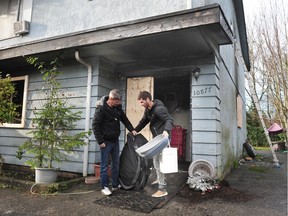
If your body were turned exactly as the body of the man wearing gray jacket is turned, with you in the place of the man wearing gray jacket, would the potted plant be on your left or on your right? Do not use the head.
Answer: on your right

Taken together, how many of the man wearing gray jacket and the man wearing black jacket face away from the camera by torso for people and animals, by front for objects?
0

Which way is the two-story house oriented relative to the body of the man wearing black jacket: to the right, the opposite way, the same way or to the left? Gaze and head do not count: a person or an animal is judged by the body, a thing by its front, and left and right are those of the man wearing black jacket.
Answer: to the right

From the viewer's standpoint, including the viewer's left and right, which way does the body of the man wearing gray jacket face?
facing the viewer and to the left of the viewer

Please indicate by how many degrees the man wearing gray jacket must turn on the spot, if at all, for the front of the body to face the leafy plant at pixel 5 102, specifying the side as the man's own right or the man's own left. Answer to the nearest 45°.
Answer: approximately 45° to the man's own right

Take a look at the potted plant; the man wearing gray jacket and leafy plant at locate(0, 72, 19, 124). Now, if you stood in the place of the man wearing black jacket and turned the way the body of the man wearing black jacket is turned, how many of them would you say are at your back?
2

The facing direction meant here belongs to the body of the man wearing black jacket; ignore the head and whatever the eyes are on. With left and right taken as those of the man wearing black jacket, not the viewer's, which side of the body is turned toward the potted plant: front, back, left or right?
back

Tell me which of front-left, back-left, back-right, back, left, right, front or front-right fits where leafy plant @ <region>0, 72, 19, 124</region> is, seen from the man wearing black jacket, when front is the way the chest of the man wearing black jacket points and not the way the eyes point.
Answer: back
